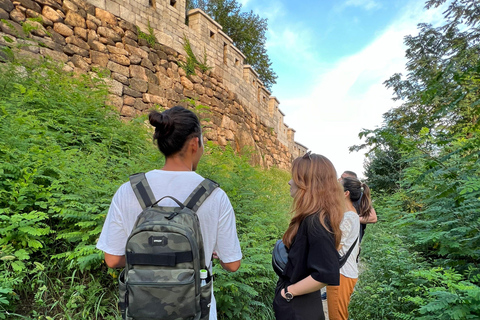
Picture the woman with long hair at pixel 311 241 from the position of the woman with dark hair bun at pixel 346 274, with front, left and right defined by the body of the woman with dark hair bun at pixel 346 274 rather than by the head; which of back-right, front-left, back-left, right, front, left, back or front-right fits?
left

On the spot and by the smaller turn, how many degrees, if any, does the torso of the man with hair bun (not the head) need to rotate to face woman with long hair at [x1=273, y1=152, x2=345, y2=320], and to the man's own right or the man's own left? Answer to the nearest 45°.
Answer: approximately 90° to the man's own right

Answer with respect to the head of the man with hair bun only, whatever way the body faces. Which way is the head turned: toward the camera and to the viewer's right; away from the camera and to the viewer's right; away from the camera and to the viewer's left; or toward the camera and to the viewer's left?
away from the camera and to the viewer's right

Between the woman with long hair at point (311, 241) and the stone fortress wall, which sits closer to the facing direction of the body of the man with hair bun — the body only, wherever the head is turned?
the stone fortress wall

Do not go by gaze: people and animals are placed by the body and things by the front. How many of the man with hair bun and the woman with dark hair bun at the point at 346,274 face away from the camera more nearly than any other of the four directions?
1

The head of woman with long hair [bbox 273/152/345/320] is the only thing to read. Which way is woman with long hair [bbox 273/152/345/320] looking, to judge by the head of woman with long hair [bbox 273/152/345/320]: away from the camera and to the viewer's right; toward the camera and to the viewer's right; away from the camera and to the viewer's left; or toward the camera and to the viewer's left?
away from the camera and to the viewer's left

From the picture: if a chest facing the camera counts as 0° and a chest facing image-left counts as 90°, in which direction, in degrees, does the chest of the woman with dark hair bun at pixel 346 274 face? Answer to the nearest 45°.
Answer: approximately 90°

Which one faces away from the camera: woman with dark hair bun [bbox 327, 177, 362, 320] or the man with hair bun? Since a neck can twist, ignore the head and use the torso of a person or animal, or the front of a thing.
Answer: the man with hair bun

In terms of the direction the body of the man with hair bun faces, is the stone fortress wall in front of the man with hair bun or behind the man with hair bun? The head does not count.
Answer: in front

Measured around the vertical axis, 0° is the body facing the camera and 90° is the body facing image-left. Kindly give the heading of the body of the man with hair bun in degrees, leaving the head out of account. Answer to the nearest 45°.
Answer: approximately 180°

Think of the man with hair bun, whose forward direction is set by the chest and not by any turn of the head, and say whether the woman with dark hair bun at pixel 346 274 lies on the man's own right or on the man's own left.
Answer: on the man's own right
